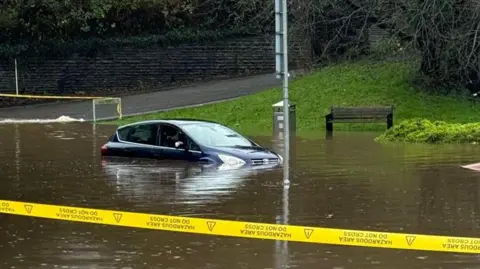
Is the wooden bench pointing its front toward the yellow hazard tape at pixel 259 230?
yes

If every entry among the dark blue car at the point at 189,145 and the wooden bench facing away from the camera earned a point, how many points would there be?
0

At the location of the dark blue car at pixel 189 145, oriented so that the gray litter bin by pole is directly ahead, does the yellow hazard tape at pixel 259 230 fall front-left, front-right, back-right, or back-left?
back-right

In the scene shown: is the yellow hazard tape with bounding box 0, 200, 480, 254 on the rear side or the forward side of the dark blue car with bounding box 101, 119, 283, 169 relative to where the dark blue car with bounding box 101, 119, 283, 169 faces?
on the forward side

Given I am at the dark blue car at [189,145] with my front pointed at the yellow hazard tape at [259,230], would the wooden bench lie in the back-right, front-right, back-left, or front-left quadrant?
back-left

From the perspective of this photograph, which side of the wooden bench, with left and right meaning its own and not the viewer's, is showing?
front

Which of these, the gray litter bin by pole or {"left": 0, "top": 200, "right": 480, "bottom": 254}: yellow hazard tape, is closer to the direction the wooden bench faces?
the yellow hazard tape

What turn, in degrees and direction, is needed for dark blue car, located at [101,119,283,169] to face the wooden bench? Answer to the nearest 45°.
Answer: approximately 90° to its left

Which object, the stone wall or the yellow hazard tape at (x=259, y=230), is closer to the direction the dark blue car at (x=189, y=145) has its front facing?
the yellow hazard tape

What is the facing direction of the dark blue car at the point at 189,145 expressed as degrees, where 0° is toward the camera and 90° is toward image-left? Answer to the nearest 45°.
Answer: approximately 315°

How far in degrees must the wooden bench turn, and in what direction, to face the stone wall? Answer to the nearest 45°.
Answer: approximately 135° to its right

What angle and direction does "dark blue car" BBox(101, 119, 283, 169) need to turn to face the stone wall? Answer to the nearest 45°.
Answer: approximately 135° to its left
